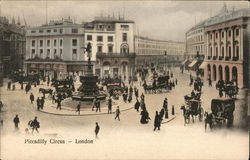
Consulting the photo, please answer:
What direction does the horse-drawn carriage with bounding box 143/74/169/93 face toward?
to the viewer's left

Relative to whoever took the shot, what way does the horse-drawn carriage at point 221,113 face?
facing the viewer and to the left of the viewer

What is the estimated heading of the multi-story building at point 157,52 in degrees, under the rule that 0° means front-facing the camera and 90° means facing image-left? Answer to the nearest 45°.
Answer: approximately 315°
